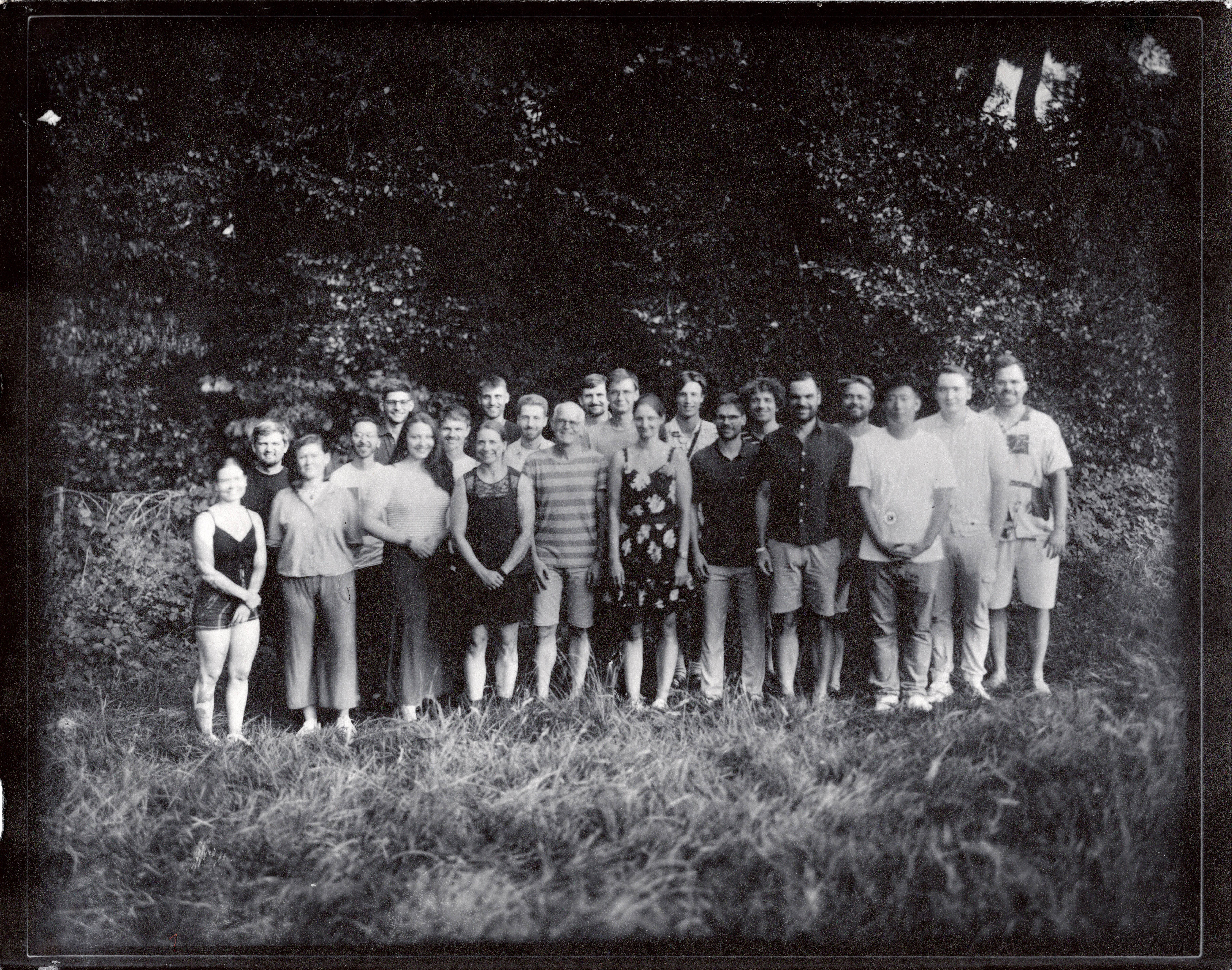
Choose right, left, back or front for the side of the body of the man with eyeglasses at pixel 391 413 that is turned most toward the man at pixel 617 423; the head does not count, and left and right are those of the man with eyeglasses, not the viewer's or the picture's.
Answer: left

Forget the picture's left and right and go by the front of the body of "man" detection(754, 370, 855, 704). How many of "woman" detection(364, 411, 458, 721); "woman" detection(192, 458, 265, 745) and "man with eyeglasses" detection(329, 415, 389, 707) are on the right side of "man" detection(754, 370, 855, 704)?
3

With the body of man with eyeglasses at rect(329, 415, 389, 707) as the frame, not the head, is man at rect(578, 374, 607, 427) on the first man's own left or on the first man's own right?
on the first man's own left
